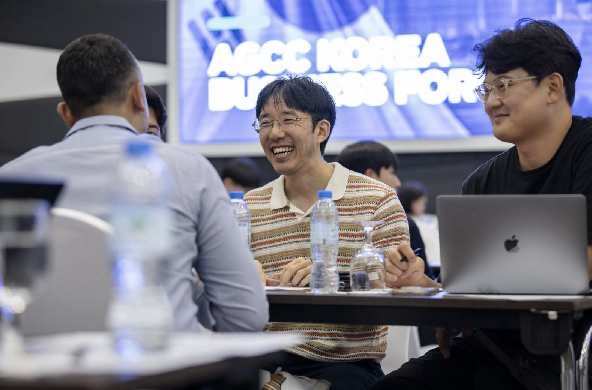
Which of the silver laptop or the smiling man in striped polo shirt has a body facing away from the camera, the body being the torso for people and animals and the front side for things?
the silver laptop

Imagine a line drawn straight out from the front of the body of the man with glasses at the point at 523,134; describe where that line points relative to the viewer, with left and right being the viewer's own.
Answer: facing the viewer and to the left of the viewer

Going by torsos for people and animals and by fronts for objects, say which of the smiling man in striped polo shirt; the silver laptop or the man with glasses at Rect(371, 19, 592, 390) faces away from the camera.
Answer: the silver laptop

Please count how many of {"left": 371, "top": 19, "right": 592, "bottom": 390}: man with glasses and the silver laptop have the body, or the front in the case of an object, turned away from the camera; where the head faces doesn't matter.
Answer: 1

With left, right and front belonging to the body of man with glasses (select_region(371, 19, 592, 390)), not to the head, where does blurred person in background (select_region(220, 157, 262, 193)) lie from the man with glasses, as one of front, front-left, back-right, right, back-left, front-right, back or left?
right

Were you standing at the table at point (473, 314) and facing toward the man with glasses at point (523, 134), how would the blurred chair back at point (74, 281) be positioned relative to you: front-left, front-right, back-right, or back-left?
back-left

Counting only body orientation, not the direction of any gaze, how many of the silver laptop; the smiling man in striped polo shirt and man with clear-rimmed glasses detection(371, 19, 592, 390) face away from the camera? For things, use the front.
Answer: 1

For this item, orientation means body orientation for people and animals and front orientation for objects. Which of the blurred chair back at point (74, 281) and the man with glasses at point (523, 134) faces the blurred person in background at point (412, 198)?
the blurred chair back

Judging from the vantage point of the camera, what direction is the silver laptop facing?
facing away from the viewer

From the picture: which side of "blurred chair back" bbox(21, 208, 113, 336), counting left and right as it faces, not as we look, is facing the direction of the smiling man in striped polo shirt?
front

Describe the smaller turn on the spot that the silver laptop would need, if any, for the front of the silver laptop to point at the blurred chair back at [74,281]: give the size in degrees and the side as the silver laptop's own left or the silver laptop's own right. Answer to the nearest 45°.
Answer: approximately 135° to the silver laptop's own left

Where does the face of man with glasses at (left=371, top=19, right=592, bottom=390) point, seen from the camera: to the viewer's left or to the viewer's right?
to the viewer's left

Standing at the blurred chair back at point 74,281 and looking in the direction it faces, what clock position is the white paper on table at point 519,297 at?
The white paper on table is roughly at 1 o'clock from the blurred chair back.

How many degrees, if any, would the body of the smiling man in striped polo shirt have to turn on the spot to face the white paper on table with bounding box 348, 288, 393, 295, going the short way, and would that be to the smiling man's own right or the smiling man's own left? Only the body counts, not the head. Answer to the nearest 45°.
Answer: approximately 45° to the smiling man's own left

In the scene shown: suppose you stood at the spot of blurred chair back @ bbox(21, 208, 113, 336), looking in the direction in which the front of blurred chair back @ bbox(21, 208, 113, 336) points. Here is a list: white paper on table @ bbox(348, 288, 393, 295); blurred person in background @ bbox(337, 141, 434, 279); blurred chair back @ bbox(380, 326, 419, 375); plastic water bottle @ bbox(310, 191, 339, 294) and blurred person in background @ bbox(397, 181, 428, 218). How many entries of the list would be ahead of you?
5

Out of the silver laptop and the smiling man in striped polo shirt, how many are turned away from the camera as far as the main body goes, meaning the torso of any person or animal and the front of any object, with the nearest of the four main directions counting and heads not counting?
1

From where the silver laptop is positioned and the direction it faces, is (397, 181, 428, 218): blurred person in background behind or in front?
in front

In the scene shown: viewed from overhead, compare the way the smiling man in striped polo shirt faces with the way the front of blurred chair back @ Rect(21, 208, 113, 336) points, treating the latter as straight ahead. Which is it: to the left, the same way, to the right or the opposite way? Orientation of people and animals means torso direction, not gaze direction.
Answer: the opposite way

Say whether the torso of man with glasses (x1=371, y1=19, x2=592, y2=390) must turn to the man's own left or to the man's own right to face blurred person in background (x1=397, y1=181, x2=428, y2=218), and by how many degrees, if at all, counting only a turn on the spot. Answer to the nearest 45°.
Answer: approximately 135° to the man's own right
